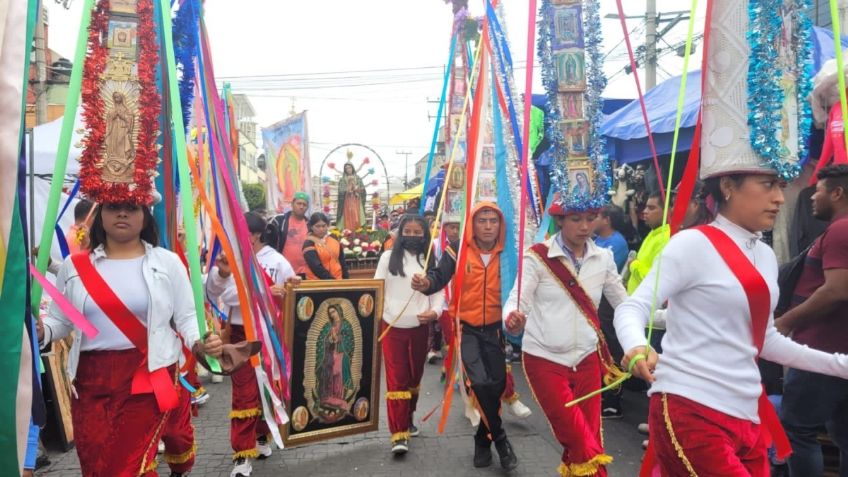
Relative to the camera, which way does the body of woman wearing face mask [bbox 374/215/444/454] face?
toward the camera

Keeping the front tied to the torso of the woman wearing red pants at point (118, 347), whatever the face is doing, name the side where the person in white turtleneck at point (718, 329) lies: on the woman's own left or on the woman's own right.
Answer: on the woman's own left

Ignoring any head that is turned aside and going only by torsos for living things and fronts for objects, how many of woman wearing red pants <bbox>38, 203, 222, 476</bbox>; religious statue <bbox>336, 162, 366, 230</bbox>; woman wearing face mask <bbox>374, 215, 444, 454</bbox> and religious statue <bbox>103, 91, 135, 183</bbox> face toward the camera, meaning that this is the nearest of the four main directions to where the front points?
4

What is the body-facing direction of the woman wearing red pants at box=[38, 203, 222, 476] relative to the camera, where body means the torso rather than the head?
toward the camera

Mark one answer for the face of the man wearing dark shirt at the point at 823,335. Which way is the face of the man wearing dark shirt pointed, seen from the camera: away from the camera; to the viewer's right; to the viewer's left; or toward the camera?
to the viewer's left

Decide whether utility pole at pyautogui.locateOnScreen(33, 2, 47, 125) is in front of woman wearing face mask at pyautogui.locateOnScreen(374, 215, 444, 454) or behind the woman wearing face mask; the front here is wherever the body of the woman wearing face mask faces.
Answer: behind

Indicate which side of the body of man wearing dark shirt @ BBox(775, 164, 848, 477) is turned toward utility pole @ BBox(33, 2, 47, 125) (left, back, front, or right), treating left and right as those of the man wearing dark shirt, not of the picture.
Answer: front

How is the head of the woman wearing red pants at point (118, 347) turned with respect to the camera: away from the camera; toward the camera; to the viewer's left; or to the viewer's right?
toward the camera

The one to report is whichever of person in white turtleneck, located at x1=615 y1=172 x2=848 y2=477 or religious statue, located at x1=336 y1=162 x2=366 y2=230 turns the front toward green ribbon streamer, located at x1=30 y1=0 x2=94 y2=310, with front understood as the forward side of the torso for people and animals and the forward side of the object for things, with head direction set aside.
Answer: the religious statue
